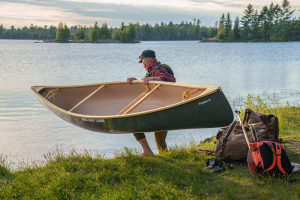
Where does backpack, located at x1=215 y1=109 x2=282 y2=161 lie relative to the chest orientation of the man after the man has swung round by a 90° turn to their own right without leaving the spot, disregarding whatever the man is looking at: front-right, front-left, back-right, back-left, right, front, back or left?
back-right

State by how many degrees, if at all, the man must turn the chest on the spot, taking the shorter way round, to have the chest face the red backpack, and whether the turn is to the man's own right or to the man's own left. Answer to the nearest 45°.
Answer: approximately 135° to the man's own left
